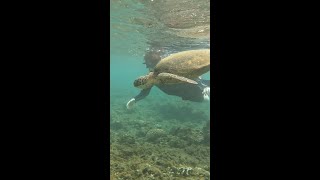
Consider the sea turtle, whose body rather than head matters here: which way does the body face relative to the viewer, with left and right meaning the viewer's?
facing to the left of the viewer
